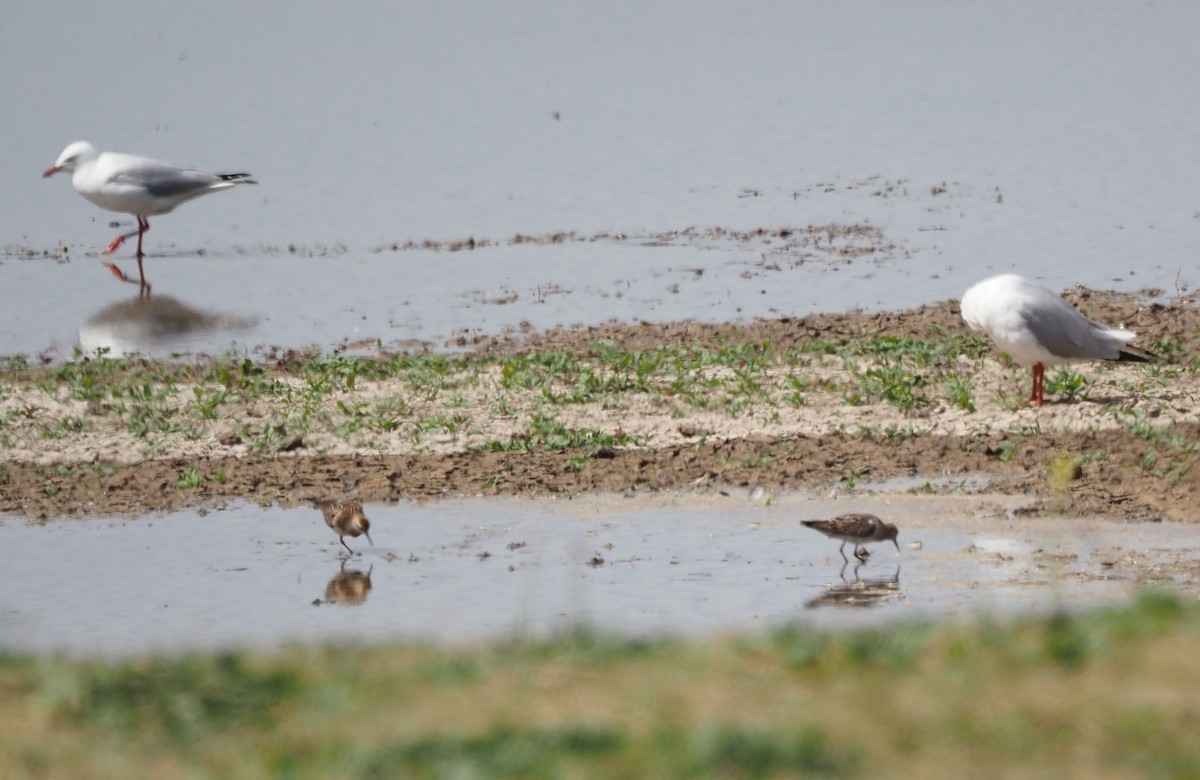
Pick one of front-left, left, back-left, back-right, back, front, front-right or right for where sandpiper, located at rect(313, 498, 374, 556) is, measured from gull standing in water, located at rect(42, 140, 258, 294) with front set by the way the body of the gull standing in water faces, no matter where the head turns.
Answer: left

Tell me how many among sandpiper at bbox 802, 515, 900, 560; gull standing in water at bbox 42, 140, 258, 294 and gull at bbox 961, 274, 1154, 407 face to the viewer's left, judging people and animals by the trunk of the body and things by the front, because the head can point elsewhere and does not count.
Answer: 2

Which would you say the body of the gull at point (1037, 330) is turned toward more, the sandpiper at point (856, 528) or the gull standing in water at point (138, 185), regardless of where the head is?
the gull standing in water

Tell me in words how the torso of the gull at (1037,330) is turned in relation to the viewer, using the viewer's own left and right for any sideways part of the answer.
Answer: facing to the left of the viewer

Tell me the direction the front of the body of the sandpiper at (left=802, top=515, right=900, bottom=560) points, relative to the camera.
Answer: to the viewer's right

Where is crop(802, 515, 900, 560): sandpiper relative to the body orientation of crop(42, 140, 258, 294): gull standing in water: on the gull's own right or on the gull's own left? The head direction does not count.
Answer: on the gull's own left

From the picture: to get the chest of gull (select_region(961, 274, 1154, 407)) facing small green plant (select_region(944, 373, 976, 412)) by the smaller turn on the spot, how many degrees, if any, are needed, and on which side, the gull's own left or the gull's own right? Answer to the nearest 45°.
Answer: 0° — it already faces it

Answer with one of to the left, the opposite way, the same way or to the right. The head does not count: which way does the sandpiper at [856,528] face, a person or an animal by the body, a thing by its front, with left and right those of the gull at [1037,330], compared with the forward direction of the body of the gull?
the opposite way

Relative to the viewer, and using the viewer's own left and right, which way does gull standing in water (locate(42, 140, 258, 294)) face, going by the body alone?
facing to the left of the viewer

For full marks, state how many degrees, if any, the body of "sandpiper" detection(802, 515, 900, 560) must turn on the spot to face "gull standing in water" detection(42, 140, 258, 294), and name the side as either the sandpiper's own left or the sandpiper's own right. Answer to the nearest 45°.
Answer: approximately 135° to the sandpiper's own left
